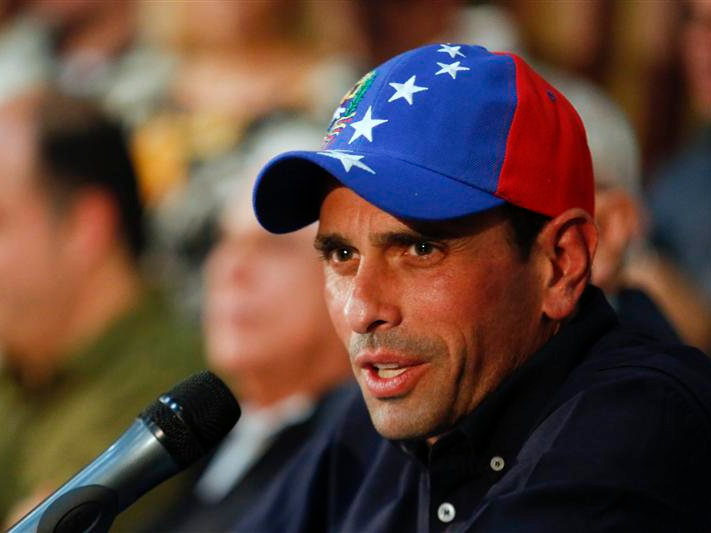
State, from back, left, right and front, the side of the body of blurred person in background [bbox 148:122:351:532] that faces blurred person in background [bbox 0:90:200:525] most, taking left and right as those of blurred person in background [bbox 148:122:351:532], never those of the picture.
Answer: right

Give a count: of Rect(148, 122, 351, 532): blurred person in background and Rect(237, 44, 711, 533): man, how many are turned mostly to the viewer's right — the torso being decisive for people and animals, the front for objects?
0

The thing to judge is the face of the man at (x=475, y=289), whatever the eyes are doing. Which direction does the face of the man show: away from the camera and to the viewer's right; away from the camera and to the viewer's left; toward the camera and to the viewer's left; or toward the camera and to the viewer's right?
toward the camera and to the viewer's left

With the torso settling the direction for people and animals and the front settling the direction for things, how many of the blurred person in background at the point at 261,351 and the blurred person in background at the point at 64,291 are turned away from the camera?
0

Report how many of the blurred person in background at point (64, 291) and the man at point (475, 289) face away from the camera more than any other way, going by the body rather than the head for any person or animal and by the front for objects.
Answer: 0

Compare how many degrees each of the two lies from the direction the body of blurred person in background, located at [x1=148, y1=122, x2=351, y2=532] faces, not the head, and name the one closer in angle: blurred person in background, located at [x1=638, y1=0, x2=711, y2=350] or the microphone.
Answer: the microphone

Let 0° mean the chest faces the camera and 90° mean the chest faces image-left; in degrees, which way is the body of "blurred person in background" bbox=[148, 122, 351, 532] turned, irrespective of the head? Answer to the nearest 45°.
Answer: approximately 45°

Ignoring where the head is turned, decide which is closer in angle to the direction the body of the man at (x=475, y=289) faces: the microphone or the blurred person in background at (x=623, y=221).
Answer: the microphone

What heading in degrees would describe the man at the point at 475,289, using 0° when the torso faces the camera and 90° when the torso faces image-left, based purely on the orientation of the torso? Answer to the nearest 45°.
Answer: approximately 45°

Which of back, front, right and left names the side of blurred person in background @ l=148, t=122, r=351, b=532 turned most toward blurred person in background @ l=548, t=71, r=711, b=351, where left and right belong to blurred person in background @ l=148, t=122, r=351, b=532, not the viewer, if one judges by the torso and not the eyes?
left

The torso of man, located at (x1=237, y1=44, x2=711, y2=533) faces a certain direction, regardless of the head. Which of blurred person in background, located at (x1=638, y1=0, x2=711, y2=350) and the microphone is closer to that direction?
the microphone
